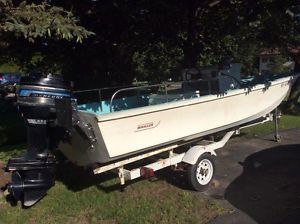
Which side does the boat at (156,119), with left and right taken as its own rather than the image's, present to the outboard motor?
back

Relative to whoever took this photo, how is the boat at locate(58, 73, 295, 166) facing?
facing away from the viewer and to the right of the viewer
